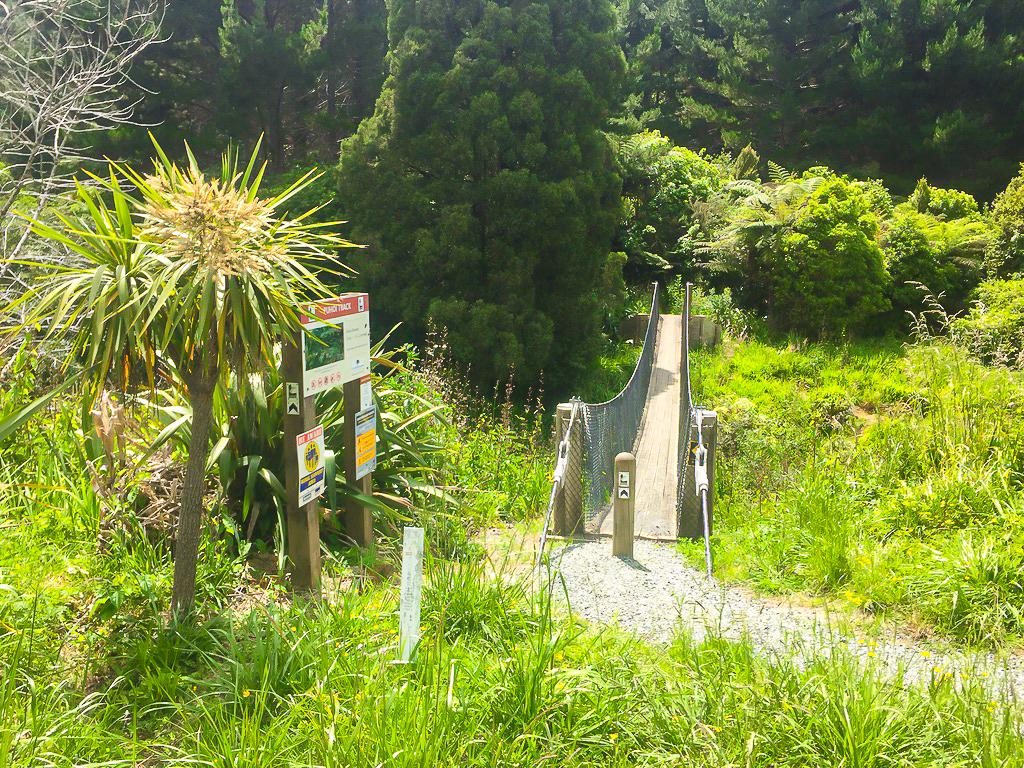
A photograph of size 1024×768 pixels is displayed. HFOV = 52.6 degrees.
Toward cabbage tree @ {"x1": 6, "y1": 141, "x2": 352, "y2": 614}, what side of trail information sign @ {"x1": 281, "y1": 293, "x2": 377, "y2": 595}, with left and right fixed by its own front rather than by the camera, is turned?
right

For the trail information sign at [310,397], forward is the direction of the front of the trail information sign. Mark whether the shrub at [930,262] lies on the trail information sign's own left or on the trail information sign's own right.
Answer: on the trail information sign's own left

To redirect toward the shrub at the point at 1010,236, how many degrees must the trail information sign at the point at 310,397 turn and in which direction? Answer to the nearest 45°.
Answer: approximately 90° to its left

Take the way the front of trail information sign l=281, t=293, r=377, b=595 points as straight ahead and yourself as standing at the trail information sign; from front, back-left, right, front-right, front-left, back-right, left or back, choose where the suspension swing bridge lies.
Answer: left

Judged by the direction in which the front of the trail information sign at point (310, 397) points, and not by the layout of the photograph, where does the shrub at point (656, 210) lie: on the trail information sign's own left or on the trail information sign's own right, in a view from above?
on the trail information sign's own left

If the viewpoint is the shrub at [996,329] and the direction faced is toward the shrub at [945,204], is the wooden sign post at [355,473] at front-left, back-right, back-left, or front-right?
back-left

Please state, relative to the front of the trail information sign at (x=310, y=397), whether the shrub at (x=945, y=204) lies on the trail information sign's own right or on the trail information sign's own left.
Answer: on the trail information sign's own left

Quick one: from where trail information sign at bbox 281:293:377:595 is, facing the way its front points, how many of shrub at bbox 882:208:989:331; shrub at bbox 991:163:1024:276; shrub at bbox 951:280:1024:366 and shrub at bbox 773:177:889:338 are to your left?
4

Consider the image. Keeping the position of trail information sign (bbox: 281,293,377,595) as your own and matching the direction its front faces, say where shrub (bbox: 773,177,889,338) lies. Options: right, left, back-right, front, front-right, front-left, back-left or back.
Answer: left

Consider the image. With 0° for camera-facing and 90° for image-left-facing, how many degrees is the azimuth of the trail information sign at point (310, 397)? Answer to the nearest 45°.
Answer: approximately 315°
